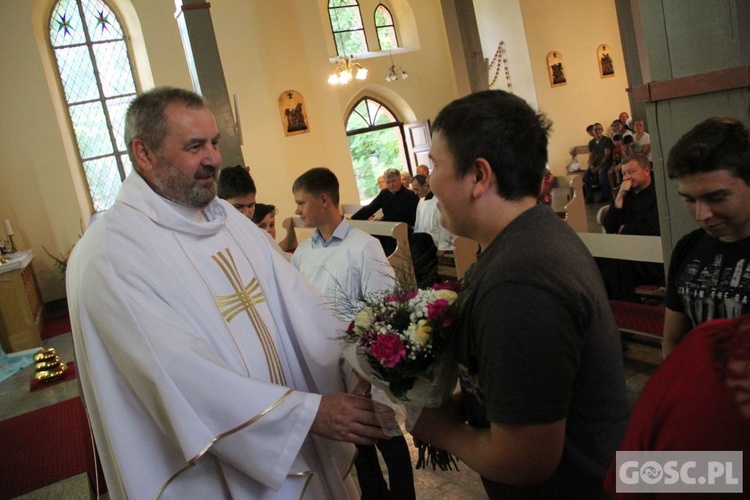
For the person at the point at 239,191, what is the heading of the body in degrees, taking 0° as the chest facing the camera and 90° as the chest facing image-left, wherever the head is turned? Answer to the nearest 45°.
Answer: approximately 315°

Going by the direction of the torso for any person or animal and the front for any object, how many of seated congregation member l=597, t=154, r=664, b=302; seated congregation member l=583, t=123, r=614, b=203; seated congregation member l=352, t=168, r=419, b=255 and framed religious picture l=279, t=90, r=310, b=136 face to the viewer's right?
0

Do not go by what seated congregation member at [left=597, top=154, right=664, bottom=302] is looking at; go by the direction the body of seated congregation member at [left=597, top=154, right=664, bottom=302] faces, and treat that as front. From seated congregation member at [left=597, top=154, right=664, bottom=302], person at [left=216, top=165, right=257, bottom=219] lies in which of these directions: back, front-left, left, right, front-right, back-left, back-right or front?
front

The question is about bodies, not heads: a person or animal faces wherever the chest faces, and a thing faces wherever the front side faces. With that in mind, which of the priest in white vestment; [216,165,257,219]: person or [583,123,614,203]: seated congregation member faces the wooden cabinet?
[583,123,614,203]: seated congregation member

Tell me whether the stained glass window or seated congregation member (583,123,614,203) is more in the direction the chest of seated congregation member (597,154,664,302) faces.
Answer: the stained glass window

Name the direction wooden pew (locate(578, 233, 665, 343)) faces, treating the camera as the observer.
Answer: facing the viewer and to the left of the viewer

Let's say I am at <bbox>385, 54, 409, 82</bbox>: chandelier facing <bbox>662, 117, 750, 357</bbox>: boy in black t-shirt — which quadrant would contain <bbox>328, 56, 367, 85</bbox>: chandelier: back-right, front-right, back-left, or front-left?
front-right

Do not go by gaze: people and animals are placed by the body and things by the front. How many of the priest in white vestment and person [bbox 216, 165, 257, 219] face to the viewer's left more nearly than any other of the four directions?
0

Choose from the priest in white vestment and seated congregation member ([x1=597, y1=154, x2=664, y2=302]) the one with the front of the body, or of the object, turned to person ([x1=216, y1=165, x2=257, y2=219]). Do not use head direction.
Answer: seated congregation member ([x1=597, y1=154, x2=664, y2=302])

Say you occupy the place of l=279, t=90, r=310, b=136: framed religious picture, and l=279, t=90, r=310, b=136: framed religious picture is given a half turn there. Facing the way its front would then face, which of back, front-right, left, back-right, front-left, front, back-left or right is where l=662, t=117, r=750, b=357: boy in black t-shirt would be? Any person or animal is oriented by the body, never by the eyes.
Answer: back

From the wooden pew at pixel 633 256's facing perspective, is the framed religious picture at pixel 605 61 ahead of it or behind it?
behind

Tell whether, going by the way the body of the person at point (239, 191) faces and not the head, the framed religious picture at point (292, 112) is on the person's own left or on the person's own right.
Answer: on the person's own left

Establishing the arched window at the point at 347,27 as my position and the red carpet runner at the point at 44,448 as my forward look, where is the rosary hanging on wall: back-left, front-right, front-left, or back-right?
back-left

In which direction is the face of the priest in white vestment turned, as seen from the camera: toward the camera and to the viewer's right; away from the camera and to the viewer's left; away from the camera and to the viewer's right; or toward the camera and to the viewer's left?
toward the camera and to the viewer's right

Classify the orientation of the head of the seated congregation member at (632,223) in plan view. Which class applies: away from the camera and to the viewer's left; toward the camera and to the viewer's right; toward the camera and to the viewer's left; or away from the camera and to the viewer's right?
toward the camera and to the viewer's left

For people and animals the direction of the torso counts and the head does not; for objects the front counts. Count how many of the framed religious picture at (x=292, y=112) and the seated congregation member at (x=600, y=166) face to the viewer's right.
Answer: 0

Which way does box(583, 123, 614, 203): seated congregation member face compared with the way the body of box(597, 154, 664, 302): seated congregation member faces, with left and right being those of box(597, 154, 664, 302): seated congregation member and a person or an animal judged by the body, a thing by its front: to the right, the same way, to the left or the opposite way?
the same way

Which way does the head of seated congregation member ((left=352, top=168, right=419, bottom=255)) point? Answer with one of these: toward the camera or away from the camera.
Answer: toward the camera

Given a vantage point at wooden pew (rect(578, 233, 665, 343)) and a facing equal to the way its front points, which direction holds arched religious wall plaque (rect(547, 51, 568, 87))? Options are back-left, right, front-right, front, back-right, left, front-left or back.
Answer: back-right
